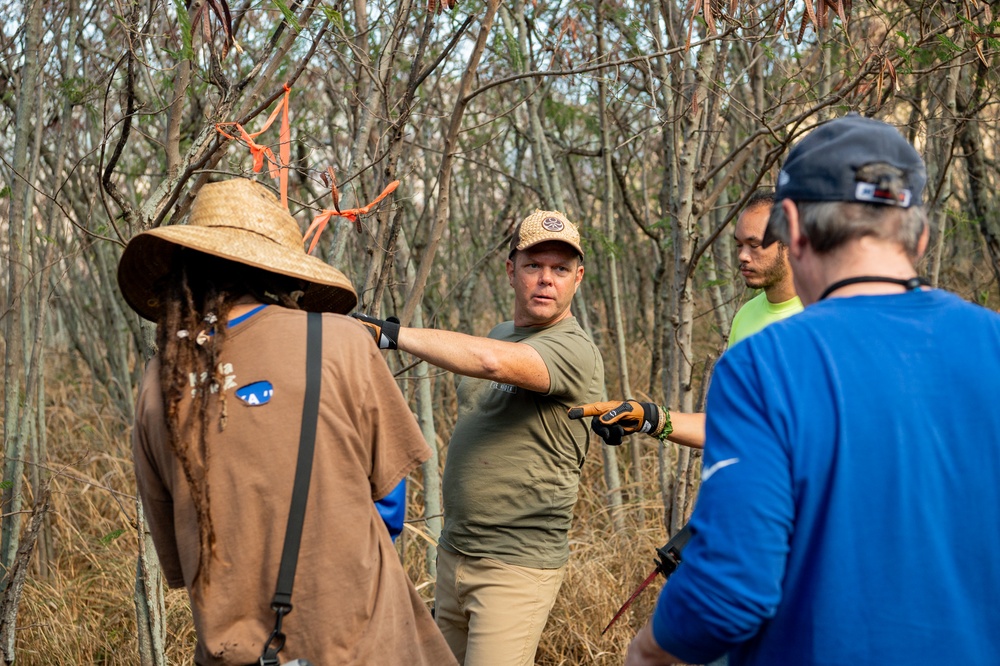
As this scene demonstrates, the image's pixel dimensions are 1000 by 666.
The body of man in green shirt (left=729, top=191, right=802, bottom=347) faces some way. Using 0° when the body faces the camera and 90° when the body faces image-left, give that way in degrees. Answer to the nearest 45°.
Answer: approximately 45°

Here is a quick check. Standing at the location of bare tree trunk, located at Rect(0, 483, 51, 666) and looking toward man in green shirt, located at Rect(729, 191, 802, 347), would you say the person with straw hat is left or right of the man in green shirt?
right

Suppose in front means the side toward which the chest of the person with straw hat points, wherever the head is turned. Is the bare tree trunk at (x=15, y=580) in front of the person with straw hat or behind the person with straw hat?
in front

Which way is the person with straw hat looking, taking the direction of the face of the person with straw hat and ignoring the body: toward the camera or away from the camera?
away from the camera

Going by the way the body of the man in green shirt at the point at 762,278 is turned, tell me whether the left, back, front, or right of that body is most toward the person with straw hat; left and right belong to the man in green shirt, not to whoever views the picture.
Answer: front

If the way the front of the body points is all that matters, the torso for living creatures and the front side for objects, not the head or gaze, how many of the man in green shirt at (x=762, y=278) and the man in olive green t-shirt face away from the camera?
0

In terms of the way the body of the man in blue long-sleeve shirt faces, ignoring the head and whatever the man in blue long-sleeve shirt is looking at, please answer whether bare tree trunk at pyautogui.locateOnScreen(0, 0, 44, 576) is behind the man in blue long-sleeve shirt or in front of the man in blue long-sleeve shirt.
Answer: in front

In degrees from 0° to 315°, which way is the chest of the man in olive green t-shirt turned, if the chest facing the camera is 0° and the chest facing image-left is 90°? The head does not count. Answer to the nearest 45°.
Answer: approximately 45°

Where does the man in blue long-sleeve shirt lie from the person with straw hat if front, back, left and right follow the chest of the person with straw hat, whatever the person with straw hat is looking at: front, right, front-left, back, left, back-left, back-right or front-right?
back-right

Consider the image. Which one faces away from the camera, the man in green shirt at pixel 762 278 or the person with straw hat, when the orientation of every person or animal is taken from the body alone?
the person with straw hat

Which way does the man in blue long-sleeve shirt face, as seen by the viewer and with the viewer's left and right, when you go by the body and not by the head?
facing away from the viewer and to the left of the viewer

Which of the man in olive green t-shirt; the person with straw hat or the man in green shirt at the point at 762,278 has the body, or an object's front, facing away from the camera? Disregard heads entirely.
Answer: the person with straw hat

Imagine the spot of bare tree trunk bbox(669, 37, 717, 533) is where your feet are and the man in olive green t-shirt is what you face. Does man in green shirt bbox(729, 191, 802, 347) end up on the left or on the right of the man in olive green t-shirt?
left

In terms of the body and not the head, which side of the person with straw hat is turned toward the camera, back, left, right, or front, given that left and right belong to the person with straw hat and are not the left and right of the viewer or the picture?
back

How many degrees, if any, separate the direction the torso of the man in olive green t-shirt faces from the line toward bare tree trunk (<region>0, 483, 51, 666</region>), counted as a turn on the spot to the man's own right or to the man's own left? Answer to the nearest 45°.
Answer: approximately 45° to the man's own right

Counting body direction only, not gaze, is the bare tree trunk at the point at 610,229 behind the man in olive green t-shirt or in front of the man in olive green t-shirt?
behind
